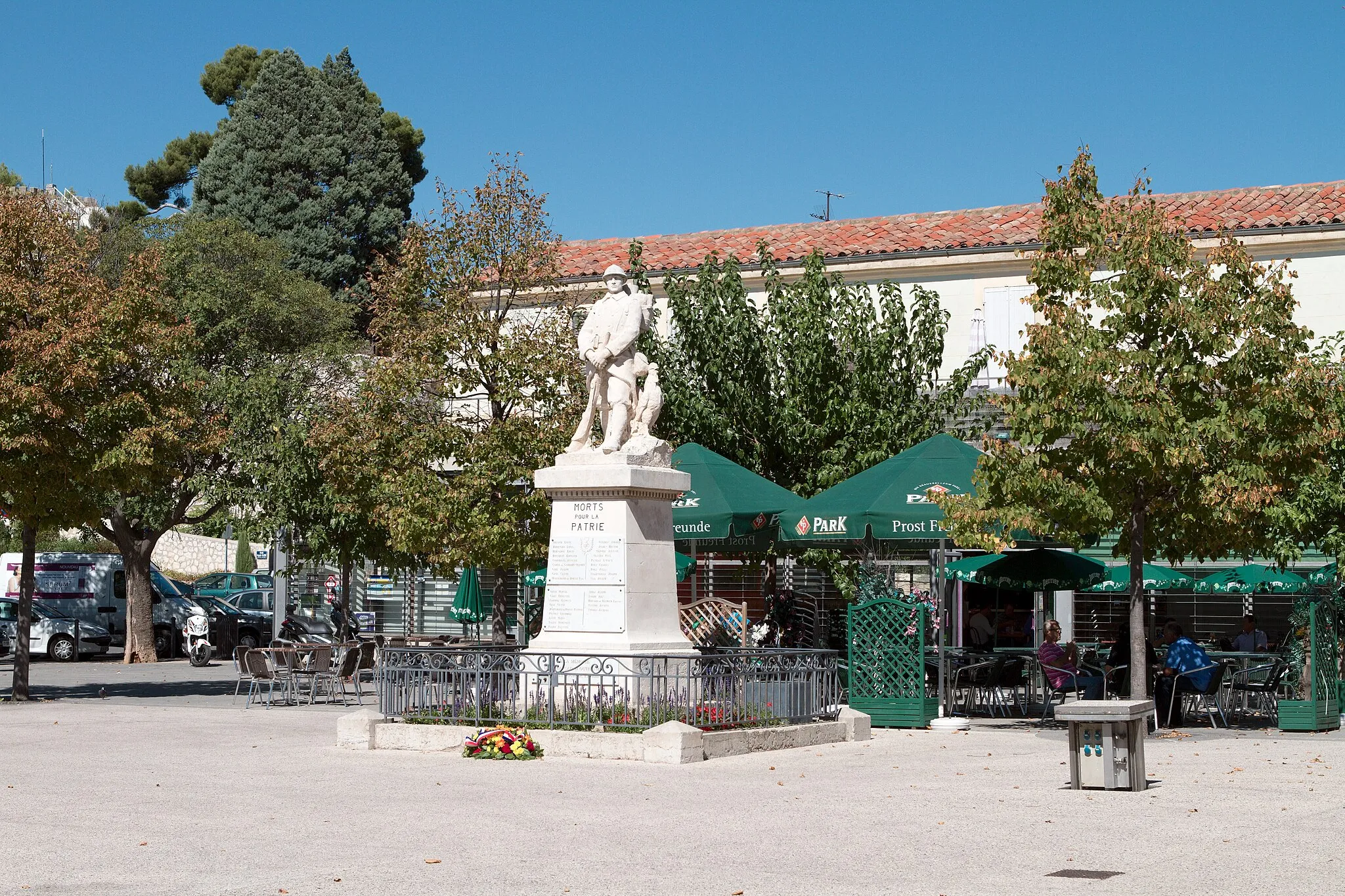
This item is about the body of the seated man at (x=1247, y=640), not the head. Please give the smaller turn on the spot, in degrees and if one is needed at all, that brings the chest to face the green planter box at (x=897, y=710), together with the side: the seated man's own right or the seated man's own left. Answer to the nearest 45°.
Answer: approximately 45° to the seated man's own right

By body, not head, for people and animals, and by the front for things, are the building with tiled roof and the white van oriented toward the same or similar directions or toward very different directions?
very different directions

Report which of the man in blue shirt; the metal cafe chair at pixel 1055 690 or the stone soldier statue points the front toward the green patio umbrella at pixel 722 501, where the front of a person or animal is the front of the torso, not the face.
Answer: the man in blue shirt

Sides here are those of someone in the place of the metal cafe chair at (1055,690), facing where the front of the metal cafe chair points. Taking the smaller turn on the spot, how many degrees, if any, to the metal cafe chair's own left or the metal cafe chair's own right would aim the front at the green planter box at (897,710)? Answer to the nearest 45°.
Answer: approximately 135° to the metal cafe chair's own right

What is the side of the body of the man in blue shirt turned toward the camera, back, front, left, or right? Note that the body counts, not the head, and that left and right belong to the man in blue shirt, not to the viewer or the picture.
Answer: left

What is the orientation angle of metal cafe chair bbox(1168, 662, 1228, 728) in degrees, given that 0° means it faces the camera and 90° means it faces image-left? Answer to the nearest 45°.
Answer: approximately 90°

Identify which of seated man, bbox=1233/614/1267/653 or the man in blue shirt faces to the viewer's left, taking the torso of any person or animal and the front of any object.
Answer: the man in blue shirt

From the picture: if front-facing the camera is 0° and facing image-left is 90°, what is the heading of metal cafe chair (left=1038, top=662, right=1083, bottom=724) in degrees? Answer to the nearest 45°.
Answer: approximately 270°
